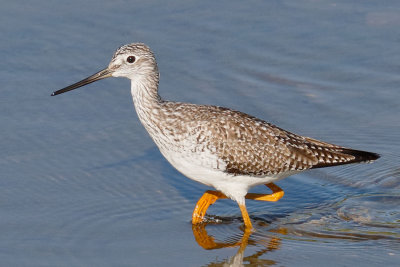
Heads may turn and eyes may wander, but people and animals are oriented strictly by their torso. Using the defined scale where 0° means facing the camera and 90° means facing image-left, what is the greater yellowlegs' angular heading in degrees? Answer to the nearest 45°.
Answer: approximately 90°
